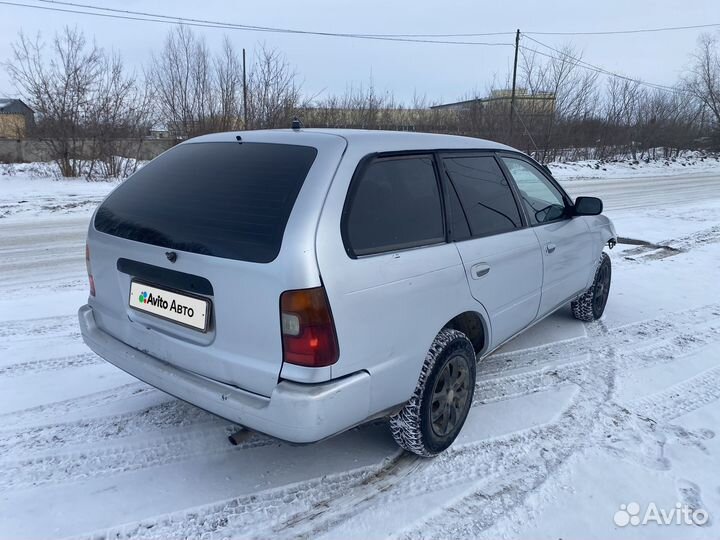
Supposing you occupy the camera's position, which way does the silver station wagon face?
facing away from the viewer and to the right of the viewer

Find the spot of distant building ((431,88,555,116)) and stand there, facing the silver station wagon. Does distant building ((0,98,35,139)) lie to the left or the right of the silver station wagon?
right

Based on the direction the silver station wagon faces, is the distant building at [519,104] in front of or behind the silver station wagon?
in front

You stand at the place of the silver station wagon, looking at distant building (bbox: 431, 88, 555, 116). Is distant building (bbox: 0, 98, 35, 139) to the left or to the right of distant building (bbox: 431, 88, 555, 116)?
left

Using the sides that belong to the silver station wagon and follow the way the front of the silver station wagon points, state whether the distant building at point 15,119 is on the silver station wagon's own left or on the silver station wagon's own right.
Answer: on the silver station wagon's own left
